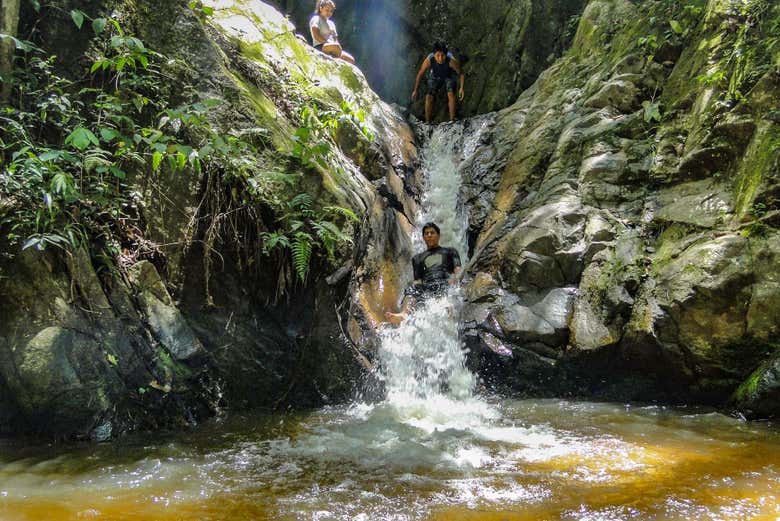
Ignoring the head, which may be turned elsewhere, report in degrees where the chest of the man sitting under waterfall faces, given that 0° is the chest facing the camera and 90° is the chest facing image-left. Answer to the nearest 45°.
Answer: approximately 45°

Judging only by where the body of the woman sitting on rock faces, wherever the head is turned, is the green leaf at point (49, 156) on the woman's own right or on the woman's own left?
on the woman's own right

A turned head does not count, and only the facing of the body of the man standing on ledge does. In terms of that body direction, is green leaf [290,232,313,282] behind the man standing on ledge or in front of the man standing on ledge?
in front

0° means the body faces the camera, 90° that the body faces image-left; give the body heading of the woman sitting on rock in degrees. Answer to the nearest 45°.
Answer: approximately 315°

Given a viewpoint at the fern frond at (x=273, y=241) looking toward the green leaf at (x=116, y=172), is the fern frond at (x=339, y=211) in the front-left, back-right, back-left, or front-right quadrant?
back-right

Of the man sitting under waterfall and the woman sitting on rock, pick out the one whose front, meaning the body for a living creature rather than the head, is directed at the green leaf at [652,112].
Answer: the woman sitting on rock

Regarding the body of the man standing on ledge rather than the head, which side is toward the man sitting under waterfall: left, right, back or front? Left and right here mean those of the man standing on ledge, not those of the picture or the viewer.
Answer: front

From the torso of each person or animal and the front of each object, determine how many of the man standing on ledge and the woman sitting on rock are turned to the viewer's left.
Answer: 0

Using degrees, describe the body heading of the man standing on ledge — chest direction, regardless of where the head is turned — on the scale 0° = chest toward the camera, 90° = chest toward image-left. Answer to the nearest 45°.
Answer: approximately 0°

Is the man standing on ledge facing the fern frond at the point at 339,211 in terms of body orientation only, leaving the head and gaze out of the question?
yes
